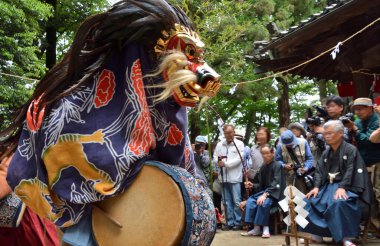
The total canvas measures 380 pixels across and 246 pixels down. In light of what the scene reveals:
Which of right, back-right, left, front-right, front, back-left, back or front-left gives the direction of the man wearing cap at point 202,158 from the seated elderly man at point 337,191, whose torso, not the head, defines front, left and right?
right

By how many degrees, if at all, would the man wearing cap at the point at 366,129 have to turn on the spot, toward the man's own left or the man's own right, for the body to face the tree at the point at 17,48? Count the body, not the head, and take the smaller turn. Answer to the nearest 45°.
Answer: approximately 45° to the man's own right

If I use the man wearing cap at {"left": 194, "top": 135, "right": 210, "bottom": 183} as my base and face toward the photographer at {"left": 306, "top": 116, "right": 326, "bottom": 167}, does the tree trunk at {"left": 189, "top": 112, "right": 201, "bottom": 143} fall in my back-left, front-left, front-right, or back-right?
back-left

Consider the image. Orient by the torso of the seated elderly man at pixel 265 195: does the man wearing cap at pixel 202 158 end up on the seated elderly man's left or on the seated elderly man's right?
on the seated elderly man's right

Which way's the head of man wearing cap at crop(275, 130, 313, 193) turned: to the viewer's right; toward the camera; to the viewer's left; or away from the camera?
toward the camera

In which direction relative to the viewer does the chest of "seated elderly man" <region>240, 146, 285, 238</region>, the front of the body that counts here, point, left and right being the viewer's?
facing the viewer and to the left of the viewer

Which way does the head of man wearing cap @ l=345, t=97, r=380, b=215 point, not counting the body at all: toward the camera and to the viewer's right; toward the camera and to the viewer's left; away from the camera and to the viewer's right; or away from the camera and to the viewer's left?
toward the camera and to the viewer's left

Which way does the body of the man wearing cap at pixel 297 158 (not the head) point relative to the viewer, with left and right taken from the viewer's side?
facing the viewer

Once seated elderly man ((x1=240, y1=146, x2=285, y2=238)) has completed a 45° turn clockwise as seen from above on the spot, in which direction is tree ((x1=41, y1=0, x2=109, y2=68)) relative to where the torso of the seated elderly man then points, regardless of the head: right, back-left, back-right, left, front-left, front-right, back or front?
front-right

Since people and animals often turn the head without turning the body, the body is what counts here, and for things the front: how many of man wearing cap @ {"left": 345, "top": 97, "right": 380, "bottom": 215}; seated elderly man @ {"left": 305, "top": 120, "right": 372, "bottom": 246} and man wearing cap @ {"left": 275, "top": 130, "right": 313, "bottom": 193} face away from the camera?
0

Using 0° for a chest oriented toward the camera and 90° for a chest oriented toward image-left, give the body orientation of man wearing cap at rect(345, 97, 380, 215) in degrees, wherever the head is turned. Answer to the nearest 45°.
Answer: approximately 45°

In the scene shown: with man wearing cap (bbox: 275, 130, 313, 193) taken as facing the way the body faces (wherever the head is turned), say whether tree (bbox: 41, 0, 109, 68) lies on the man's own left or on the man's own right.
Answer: on the man's own right

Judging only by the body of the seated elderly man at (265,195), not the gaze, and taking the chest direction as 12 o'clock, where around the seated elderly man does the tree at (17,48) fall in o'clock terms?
The tree is roughly at 2 o'clock from the seated elderly man.
